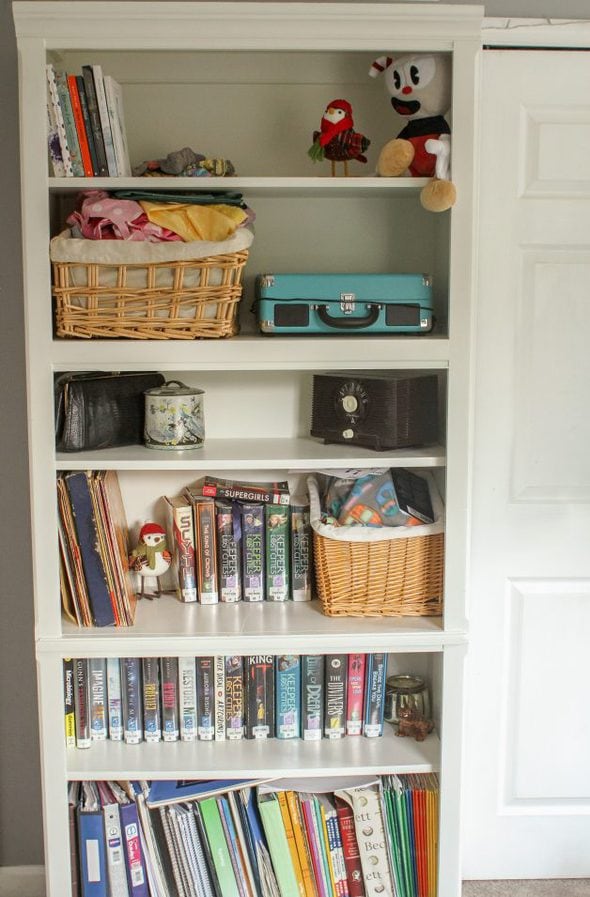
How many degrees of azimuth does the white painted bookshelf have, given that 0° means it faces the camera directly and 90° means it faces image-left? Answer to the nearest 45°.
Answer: approximately 0°

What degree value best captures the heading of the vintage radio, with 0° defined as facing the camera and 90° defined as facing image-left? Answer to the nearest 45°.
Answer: approximately 45°

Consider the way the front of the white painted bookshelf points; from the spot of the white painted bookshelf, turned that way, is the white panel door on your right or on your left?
on your left
